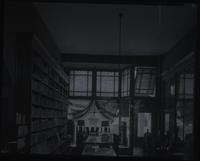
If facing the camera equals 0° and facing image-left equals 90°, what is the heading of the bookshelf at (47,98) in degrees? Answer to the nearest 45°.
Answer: approximately 270°
